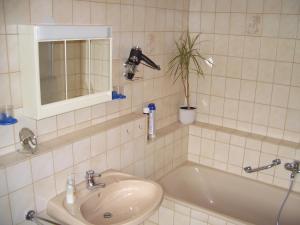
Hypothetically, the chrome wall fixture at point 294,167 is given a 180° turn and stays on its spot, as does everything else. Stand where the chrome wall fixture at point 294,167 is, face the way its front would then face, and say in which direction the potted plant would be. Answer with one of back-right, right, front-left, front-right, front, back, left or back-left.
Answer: back-left

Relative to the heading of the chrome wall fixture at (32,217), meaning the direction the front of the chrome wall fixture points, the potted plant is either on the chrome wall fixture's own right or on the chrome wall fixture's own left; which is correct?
on the chrome wall fixture's own left

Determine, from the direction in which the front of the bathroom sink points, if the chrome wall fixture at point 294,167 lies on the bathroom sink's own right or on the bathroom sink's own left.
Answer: on the bathroom sink's own left

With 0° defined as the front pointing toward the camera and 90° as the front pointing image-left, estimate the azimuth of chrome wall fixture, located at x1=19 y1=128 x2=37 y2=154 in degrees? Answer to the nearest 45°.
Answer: approximately 315°

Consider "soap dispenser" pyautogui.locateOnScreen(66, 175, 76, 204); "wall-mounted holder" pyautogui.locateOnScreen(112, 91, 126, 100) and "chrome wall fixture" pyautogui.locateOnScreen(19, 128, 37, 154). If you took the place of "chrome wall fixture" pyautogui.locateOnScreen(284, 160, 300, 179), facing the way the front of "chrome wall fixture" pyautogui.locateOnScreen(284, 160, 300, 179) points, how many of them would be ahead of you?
3

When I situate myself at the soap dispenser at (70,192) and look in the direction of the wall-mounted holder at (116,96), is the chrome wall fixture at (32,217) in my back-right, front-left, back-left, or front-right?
back-left

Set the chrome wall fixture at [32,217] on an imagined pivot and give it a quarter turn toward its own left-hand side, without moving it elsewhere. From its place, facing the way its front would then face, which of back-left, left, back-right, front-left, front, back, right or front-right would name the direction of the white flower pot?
front

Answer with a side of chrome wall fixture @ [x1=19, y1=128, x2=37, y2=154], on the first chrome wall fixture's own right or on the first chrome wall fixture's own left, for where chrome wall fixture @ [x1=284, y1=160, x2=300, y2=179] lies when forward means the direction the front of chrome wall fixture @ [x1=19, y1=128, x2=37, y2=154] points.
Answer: on the first chrome wall fixture's own left

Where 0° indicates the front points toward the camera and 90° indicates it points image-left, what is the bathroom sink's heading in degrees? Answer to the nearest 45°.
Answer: approximately 315°

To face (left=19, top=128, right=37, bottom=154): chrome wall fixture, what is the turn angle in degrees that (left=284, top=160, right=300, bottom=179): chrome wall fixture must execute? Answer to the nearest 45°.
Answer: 0° — it already faces it

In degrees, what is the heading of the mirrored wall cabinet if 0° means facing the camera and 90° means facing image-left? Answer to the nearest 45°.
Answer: approximately 315°

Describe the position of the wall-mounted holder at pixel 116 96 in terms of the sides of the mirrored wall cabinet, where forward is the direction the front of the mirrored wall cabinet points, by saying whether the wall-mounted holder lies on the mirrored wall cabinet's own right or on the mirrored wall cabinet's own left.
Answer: on the mirrored wall cabinet's own left
